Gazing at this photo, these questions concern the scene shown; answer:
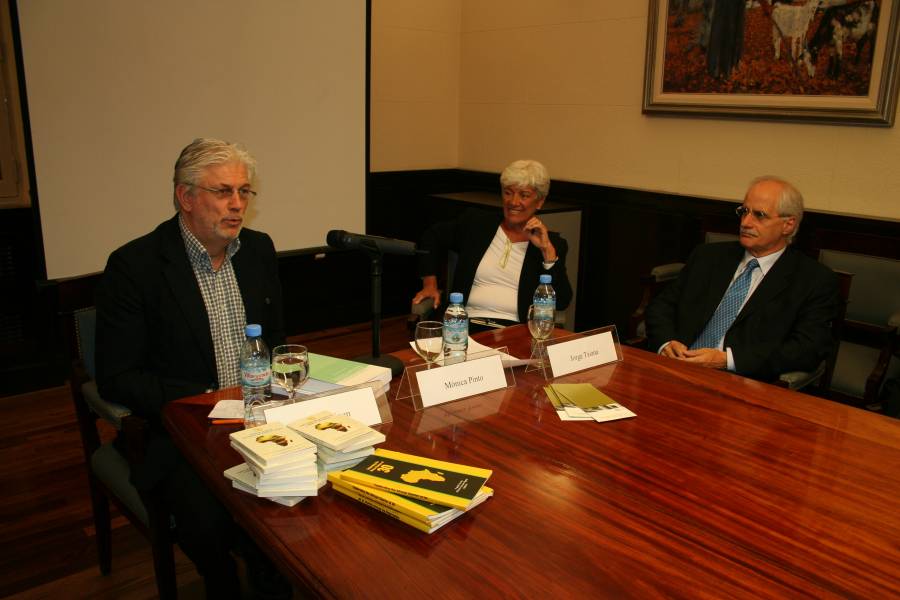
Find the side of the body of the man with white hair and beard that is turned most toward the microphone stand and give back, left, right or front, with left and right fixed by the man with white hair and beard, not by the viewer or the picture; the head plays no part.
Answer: left

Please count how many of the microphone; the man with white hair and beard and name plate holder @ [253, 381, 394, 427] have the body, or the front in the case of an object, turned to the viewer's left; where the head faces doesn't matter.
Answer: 1

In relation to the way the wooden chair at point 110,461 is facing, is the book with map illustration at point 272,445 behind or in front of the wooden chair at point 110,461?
in front

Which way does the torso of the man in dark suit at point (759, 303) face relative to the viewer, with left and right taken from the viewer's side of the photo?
facing the viewer and to the left of the viewer

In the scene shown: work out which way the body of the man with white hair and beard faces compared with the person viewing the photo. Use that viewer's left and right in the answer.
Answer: facing the viewer and to the right of the viewer

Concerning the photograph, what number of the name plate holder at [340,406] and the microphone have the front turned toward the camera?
1

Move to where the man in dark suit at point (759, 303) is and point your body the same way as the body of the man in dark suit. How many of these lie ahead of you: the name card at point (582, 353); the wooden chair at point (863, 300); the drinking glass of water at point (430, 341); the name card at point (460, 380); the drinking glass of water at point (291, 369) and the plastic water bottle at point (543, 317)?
5

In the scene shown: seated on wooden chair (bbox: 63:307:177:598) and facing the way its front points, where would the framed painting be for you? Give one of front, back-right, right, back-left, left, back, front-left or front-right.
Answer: front-left

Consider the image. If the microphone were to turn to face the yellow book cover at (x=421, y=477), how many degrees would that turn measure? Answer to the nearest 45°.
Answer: approximately 90° to its left

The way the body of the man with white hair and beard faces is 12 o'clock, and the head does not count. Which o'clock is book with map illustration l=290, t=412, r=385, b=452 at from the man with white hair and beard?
The book with map illustration is roughly at 1 o'clock from the man with white hair and beard.

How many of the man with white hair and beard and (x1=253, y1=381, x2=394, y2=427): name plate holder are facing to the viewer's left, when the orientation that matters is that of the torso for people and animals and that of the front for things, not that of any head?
0

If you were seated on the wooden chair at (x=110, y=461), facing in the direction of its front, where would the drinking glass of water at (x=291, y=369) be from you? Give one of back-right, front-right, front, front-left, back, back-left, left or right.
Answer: front

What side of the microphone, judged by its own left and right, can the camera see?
left

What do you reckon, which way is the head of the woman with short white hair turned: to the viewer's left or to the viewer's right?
to the viewer's left

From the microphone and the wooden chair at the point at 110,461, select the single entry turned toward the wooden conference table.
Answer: the wooden chair

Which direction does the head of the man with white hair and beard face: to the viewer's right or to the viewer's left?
to the viewer's right

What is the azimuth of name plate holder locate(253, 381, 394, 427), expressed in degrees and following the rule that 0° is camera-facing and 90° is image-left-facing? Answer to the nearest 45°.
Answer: approximately 0°

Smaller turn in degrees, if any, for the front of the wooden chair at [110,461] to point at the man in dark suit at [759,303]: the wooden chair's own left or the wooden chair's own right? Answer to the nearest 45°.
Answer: approximately 45° to the wooden chair's own left

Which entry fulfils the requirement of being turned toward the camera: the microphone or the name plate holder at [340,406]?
the name plate holder

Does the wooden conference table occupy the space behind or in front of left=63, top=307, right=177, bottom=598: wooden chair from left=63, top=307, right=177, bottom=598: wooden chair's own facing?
in front

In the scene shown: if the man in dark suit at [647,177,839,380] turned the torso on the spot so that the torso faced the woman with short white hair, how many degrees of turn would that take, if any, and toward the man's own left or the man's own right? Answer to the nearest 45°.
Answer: approximately 45° to the man's own right
